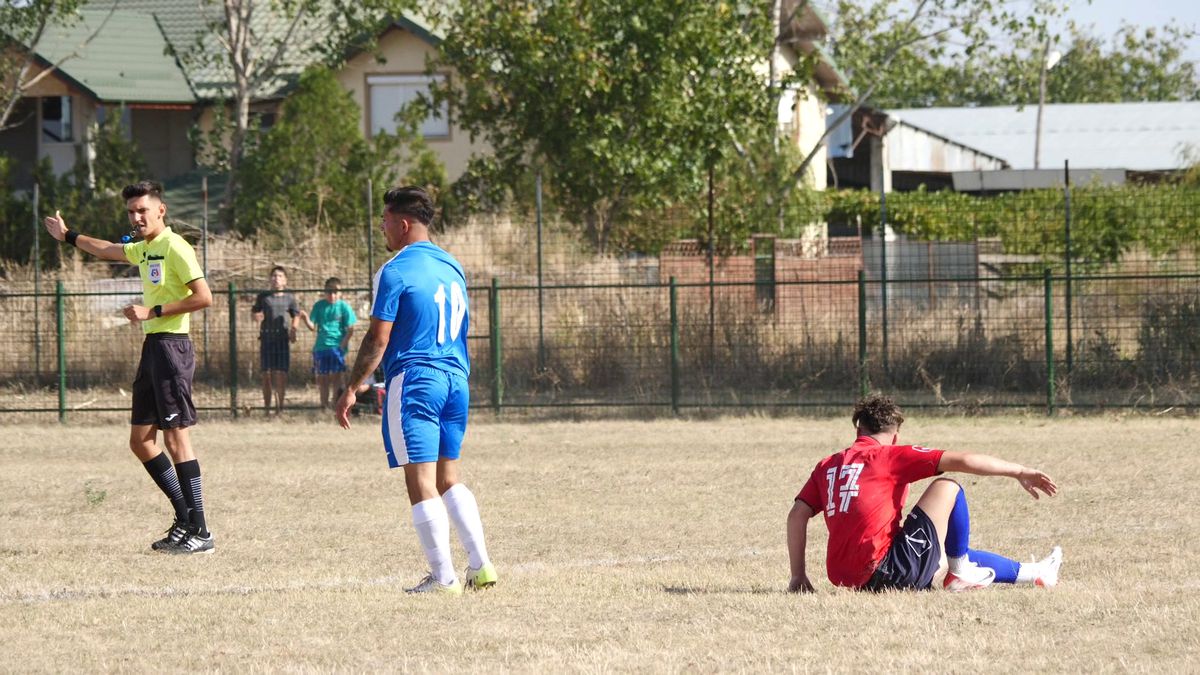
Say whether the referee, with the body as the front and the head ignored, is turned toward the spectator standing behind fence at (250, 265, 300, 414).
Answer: no

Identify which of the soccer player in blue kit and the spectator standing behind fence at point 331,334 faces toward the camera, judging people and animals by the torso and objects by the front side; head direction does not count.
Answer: the spectator standing behind fence

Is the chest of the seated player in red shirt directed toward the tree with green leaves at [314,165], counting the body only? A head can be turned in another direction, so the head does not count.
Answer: no

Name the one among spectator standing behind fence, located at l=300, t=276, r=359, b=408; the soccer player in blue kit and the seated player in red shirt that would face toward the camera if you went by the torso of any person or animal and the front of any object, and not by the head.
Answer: the spectator standing behind fence

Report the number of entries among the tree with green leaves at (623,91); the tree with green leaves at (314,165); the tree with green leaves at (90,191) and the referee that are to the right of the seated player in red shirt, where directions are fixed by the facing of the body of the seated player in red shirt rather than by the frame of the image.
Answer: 0

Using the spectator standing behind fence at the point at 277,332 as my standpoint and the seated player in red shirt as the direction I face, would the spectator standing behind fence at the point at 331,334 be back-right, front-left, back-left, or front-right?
front-left

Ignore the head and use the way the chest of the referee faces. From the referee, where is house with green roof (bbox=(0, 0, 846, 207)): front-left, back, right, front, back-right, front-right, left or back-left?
back-right

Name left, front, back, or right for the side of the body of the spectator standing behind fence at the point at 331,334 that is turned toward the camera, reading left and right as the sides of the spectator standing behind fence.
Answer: front

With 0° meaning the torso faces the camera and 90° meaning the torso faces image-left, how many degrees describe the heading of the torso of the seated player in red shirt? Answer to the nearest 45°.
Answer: approximately 225°

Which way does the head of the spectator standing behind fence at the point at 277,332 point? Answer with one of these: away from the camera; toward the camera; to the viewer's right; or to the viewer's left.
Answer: toward the camera

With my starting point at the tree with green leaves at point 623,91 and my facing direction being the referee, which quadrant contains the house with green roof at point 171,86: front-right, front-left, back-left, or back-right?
back-right

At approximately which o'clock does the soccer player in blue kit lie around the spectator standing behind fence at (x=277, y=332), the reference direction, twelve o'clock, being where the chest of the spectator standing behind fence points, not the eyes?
The soccer player in blue kit is roughly at 12 o'clock from the spectator standing behind fence.

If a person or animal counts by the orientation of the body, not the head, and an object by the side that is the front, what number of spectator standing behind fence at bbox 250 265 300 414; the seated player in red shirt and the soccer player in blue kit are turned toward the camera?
1

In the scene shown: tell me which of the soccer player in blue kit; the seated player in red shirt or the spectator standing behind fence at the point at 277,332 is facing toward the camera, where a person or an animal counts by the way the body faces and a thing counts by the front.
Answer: the spectator standing behind fence

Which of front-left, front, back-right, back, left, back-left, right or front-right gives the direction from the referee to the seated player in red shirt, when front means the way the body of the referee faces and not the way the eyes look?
left

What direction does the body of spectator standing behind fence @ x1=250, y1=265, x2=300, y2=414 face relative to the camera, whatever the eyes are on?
toward the camera

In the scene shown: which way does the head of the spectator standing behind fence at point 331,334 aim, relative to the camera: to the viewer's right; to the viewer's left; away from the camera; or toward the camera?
toward the camera

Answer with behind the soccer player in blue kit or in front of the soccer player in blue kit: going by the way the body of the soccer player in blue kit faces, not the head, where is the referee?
in front

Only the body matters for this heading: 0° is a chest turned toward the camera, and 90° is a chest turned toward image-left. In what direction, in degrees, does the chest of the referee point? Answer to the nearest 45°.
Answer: approximately 45°

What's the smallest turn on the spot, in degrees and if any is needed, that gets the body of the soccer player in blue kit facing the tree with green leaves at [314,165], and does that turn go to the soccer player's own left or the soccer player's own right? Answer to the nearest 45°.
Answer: approximately 45° to the soccer player's own right

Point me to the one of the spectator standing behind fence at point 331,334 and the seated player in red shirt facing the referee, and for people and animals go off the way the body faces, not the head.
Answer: the spectator standing behind fence

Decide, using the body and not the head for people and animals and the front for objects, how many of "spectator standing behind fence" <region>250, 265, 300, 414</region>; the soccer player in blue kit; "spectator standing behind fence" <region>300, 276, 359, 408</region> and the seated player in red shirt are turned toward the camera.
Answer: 2
